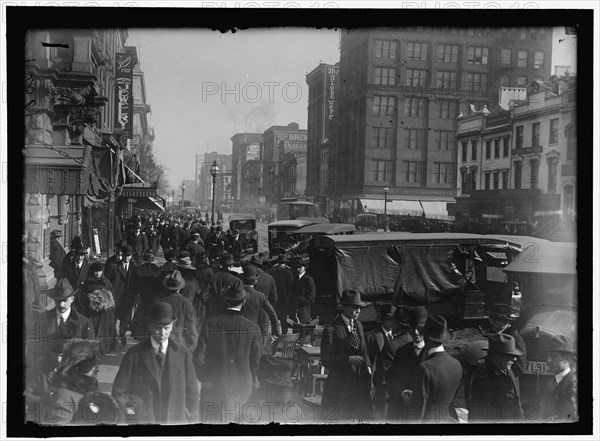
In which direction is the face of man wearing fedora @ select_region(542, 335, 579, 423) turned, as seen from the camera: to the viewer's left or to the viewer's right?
to the viewer's left

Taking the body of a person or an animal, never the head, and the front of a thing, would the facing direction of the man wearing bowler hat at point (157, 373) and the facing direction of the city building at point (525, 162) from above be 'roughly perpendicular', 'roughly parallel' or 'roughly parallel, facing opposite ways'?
roughly perpendicular

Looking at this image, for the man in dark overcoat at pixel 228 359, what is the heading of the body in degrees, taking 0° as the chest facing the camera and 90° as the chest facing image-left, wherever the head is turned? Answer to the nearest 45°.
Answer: approximately 180°

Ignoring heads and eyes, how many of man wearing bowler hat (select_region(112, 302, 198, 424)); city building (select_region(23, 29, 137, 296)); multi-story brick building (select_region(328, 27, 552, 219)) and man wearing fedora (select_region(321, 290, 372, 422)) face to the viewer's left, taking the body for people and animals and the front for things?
0

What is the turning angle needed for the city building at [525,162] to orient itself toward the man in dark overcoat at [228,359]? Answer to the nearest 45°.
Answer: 0° — it already faces them

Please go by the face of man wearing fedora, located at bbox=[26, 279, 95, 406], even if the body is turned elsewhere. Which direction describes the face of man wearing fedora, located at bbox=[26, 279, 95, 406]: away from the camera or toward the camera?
toward the camera

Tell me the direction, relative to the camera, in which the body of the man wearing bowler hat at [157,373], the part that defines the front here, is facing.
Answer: toward the camera

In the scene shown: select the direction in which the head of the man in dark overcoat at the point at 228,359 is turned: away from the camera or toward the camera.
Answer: away from the camera

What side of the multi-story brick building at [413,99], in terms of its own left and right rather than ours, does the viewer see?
front

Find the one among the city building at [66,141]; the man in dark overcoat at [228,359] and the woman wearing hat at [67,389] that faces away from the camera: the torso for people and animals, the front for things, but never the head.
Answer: the man in dark overcoat

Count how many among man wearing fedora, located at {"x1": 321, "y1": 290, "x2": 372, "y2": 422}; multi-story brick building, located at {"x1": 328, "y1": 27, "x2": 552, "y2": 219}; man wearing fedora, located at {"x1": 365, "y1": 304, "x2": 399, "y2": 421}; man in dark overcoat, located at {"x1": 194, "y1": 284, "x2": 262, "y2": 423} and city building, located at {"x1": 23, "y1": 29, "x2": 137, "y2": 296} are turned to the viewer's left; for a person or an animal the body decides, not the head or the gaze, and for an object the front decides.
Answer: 0

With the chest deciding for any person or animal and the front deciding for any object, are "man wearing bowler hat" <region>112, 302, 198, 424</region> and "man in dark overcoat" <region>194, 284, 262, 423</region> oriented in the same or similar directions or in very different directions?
very different directions

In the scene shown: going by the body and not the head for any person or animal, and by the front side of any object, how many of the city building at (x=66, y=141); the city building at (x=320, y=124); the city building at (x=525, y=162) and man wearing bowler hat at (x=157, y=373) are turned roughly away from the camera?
0
